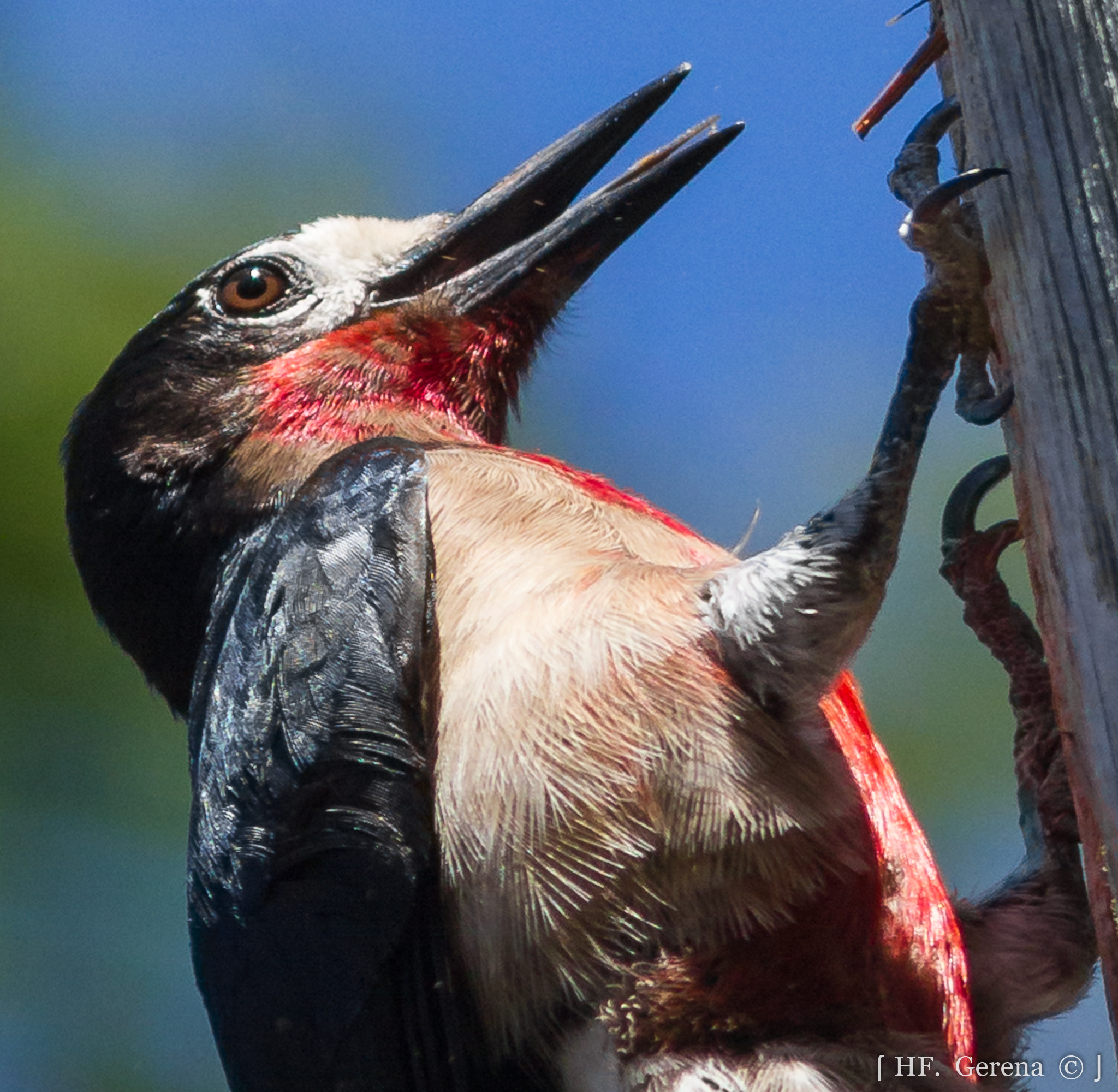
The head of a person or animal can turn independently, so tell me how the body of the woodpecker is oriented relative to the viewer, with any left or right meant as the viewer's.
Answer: facing to the right of the viewer
